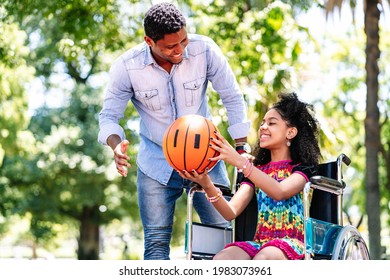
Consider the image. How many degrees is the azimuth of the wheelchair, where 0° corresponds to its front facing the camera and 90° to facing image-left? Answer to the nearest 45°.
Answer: approximately 45°

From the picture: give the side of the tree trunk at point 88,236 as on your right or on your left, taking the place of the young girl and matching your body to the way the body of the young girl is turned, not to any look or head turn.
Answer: on your right

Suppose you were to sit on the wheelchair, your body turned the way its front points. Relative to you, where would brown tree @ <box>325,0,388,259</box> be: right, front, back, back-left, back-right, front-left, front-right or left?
back-right

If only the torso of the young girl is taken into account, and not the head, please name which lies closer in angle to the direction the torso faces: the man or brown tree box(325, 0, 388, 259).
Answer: the man

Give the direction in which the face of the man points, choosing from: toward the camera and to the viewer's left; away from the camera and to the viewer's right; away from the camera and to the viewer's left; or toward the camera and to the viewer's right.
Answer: toward the camera and to the viewer's right

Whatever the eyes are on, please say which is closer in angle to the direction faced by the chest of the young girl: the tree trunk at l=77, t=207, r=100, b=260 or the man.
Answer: the man

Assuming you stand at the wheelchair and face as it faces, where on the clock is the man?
The man is roughly at 1 o'clock from the wheelchair.

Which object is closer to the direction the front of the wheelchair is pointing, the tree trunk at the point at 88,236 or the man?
the man

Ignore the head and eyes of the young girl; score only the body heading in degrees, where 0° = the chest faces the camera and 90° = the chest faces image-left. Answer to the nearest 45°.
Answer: approximately 45°
